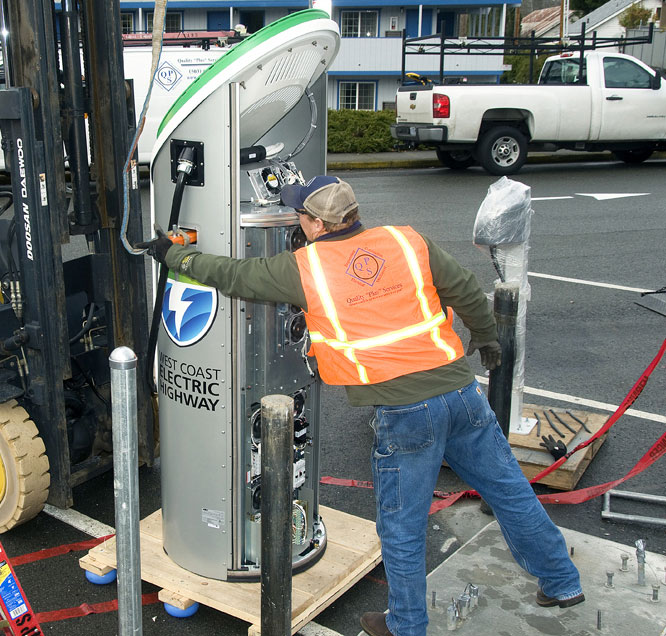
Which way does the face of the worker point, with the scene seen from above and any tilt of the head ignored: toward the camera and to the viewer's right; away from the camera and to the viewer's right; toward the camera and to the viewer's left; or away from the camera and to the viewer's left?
away from the camera and to the viewer's left

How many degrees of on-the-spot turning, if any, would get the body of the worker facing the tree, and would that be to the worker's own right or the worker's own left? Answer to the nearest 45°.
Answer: approximately 45° to the worker's own right

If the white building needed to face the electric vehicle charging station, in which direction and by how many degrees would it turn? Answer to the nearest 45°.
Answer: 0° — it already faces it

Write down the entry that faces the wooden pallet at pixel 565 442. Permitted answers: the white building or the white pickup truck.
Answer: the white building

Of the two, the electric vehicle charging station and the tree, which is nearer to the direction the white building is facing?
the electric vehicle charging station

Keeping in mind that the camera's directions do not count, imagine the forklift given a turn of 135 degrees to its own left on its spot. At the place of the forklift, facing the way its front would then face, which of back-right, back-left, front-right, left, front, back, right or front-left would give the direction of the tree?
front-right

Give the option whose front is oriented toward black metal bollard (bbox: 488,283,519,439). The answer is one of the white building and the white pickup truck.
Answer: the white building

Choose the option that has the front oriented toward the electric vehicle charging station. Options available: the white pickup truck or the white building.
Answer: the white building

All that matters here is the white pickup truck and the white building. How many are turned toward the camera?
1

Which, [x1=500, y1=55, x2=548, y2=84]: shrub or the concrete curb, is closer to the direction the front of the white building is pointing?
the concrete curb

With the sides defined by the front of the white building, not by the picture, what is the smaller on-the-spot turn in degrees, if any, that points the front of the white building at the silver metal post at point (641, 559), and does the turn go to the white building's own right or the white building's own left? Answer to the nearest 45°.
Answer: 0° — it already faces it

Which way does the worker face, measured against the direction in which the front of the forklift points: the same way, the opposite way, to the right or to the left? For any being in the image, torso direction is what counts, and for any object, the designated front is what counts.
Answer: the opposite way
